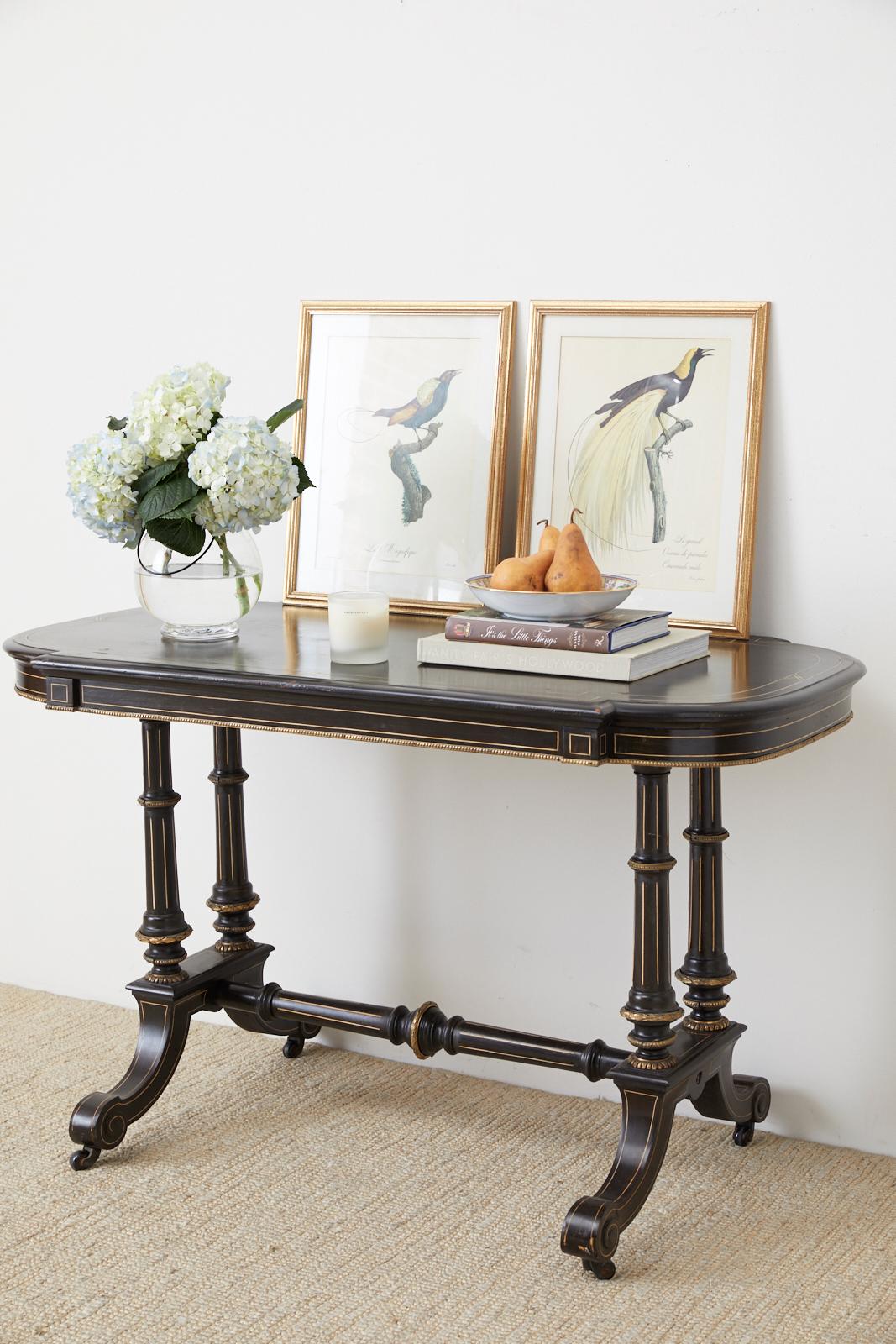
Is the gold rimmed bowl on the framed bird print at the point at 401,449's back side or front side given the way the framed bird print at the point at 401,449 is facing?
on the front side

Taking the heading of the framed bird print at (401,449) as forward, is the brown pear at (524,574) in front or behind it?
in front

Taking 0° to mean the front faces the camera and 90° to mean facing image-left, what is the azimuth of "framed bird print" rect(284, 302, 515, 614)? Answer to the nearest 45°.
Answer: approximately 0°

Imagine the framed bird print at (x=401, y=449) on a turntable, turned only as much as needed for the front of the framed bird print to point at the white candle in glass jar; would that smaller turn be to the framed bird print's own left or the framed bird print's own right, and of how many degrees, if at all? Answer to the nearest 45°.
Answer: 0° — it already faces it

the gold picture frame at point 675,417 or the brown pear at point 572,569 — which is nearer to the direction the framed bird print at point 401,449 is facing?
the brown pear

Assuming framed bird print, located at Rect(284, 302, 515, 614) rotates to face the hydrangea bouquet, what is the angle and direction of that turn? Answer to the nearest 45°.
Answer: approximately 45° to its right

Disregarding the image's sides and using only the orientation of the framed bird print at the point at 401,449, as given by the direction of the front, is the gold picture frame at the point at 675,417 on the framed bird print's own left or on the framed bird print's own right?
on the framed bird print's own left

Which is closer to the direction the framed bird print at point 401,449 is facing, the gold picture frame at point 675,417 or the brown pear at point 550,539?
the brown pear

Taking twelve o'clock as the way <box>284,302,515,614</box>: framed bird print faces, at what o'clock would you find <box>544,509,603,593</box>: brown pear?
The brown pear is roughly at 11 o'clock from the framed bird print.
